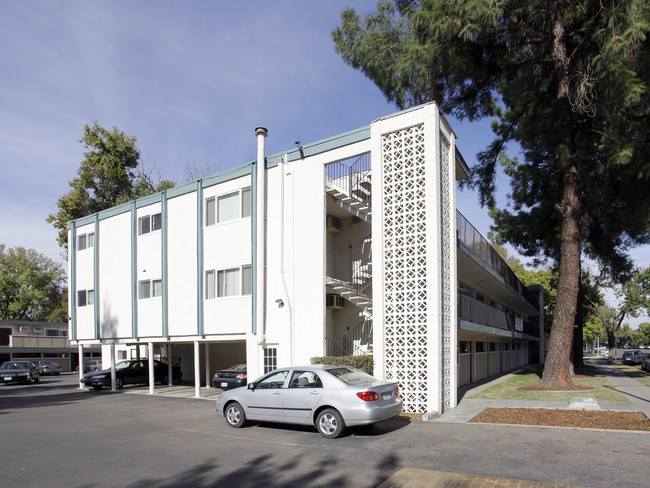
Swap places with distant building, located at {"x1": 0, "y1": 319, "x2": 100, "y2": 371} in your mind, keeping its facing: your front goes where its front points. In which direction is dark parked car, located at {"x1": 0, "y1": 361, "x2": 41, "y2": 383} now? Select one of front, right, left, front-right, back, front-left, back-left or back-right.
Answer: front

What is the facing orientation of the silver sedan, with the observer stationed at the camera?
facing away from the viewer and to the left of the viewer

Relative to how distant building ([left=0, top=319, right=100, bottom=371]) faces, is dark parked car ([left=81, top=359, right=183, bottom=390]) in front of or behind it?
in front

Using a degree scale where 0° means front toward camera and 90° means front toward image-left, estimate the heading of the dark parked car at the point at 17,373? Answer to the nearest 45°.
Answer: approximately 45°

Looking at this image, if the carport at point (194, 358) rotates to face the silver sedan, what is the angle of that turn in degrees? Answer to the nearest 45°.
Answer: approximately 45° to its left

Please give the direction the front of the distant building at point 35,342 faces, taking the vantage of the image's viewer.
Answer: facing the viewer

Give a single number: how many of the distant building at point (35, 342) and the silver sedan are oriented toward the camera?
1

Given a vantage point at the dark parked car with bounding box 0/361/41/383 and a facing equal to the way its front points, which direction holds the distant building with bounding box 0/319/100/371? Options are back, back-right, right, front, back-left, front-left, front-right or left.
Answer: back-right

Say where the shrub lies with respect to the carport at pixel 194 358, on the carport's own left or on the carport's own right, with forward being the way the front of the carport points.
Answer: on the carport's own left

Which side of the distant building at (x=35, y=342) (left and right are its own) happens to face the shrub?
front

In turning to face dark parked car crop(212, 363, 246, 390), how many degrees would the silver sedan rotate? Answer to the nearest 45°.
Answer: approximately 45° to its right

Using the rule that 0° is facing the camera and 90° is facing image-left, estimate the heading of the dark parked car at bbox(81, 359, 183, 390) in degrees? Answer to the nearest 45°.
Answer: approximately 45°
